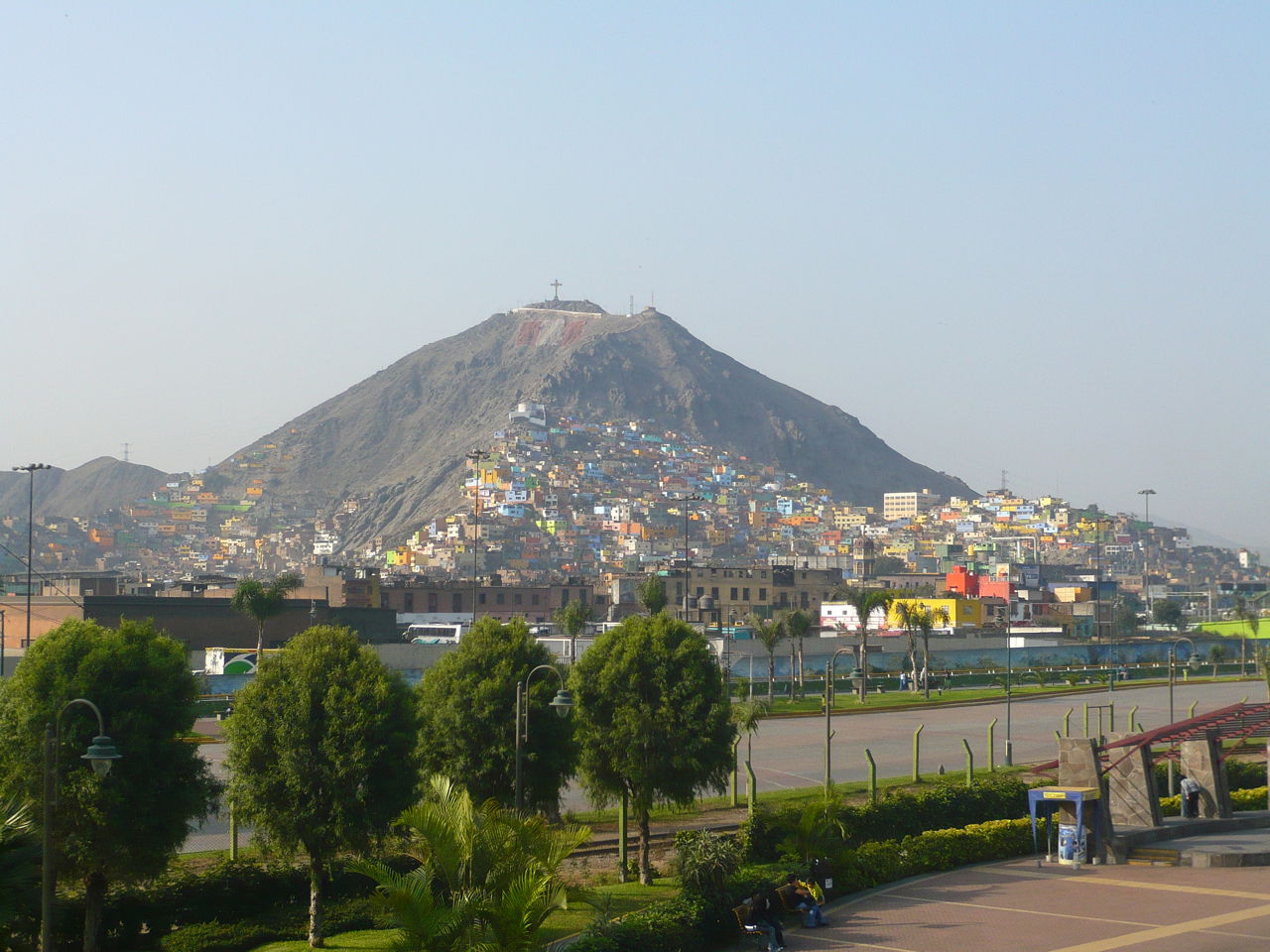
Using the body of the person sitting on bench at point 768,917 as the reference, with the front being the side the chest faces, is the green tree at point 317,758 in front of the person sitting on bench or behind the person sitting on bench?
behind

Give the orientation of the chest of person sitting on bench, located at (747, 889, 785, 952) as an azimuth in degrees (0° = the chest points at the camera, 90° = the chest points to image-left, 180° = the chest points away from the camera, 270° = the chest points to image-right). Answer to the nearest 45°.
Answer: approximately 270°

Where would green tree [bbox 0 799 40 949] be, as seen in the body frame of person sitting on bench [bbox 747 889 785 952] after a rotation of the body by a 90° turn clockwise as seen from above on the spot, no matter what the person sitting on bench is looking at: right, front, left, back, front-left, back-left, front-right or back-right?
front-right

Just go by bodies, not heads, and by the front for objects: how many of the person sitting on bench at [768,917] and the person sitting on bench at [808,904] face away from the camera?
0

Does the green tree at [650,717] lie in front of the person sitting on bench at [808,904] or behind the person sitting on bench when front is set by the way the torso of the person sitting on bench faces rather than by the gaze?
behind

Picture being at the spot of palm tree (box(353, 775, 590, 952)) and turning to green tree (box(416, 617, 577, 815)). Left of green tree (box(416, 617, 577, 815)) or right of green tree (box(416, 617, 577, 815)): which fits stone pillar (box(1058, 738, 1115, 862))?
right

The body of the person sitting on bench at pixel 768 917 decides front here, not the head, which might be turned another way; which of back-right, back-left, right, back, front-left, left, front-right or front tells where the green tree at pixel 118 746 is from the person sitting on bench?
back

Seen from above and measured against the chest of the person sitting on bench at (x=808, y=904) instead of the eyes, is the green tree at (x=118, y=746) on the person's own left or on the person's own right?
on the person's own right

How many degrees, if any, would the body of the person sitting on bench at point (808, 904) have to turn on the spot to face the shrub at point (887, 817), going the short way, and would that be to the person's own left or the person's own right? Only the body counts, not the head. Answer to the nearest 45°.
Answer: approximately 135° to the person's own left

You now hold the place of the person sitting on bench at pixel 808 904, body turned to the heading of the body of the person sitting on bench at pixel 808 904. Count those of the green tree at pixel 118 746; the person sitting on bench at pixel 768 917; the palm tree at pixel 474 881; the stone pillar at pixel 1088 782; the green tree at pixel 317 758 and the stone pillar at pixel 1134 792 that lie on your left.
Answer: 2
